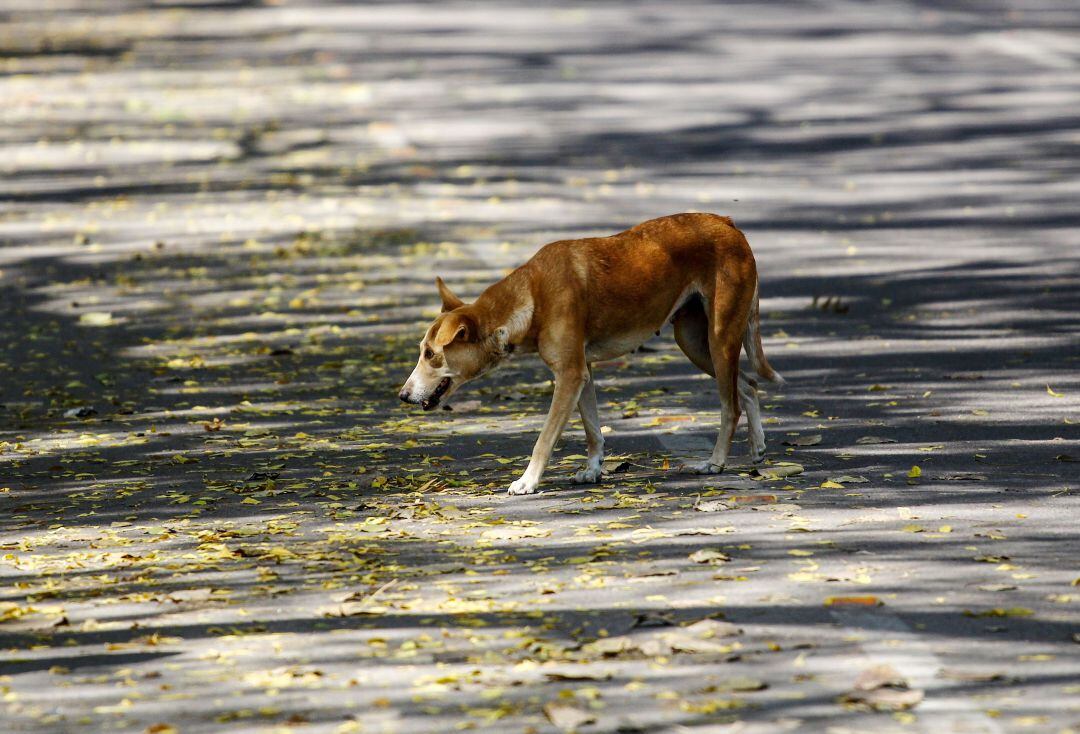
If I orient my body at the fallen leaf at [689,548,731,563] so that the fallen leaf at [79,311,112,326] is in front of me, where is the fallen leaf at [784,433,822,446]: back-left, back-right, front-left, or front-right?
front-right

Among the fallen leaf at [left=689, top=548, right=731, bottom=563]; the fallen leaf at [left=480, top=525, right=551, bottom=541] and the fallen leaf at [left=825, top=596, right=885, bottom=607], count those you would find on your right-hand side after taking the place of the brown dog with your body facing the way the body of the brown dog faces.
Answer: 0

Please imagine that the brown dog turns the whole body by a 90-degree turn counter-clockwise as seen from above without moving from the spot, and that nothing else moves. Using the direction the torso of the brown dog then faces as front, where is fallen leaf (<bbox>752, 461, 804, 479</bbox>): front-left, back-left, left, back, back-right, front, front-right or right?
left

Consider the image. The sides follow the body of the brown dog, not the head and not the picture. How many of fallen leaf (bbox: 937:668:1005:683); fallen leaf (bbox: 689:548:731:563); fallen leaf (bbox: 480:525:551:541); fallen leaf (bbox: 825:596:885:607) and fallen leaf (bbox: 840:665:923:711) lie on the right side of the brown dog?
0

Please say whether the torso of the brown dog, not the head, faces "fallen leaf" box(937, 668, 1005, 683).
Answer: no

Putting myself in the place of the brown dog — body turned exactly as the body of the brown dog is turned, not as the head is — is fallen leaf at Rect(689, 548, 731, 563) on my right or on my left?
on my left

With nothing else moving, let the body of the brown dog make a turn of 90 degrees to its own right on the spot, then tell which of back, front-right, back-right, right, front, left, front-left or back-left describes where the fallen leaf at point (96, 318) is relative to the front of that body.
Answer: front-left

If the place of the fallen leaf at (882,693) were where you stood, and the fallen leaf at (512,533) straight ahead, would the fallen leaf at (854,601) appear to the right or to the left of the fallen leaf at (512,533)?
right

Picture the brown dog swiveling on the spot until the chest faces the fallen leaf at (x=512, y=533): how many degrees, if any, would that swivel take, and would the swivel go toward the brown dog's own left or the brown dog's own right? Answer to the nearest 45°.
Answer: approximately 90° to the brown dog's own left

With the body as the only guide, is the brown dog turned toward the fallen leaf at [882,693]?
no

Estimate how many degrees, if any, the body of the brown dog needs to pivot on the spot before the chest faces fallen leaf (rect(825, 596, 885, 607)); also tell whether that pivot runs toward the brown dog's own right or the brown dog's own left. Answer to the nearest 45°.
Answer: approximately 135° to the brown dog's own left

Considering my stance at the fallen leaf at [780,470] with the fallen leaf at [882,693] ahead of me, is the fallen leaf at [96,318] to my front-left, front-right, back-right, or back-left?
back-right

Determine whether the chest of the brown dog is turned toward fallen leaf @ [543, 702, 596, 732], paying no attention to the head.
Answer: no

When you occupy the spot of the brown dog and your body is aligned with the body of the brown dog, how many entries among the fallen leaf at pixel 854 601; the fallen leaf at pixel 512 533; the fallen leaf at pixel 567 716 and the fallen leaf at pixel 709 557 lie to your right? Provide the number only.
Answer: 0

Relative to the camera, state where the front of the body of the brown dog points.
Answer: to the viewer's left

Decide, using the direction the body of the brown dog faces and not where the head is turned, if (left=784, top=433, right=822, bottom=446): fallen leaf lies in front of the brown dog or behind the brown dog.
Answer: behind
